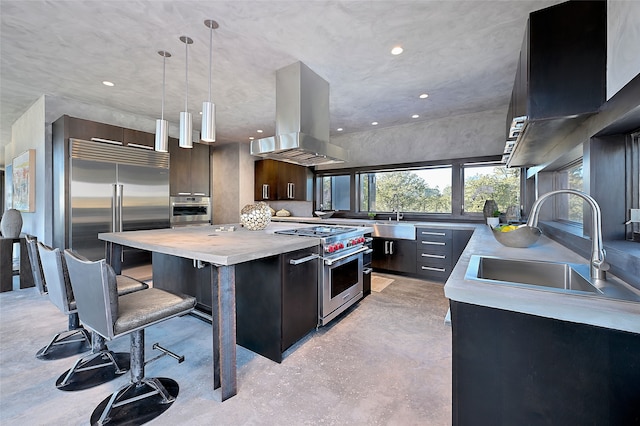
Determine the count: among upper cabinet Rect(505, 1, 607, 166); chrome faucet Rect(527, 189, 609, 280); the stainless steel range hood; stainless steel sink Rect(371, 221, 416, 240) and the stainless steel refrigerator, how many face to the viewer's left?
2

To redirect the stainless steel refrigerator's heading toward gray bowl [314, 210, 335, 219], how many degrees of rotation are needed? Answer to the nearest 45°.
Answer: approximately 45° to its left

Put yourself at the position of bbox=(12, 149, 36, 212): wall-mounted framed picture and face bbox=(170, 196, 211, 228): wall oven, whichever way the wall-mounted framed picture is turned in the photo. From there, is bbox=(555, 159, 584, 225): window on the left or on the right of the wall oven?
right

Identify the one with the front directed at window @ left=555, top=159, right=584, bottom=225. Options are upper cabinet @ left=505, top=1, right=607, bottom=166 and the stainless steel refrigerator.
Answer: the stainless steel refrigerator

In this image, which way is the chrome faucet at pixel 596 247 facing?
to the viewer's left

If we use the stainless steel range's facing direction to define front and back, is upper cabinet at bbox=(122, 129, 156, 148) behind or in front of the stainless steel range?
behind

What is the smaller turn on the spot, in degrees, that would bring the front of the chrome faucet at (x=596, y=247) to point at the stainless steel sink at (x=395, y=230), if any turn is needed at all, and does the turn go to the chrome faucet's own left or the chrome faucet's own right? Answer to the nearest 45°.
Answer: approximately 45° to the chrome faucet's own right

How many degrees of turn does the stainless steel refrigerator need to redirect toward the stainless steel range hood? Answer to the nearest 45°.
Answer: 0° — it already faces it

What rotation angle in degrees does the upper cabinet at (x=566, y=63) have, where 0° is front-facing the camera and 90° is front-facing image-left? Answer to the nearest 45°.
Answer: approximately 90°

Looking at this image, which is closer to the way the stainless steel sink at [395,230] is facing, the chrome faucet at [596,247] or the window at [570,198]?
the chrome faucet

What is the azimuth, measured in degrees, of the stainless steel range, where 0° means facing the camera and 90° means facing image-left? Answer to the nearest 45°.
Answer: approximately 315°

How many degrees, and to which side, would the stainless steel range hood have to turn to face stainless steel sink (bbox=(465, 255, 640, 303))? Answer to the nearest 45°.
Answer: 0° — it already faces it

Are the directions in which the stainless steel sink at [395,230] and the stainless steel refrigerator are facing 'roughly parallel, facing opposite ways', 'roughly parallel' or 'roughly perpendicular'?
roughly perpendicular

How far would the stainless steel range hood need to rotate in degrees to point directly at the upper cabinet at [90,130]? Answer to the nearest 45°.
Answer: approximately 135° to its right
